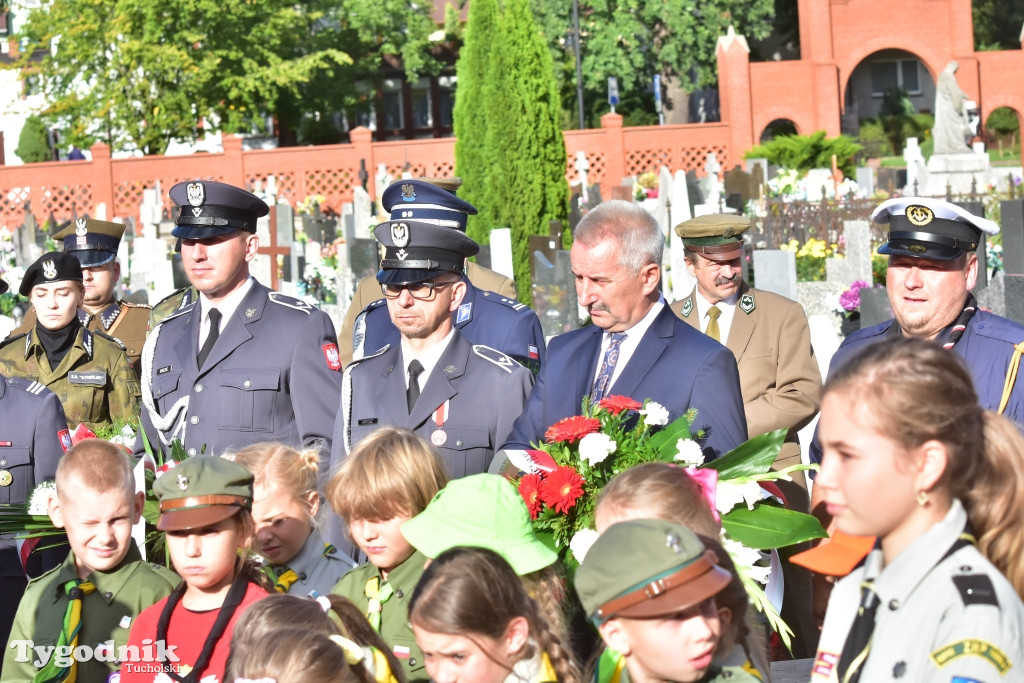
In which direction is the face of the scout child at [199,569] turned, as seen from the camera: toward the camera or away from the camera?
toward the camera

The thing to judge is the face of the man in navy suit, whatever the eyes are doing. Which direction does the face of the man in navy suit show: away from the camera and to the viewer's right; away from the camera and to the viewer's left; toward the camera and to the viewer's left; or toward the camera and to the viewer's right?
toward the camera and to the viewer's left

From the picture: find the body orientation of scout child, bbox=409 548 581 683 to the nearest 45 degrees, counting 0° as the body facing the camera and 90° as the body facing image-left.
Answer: approximately 45°

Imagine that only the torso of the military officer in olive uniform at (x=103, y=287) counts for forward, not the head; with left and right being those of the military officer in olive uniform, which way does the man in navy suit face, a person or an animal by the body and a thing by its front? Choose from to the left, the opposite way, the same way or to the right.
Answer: the same way

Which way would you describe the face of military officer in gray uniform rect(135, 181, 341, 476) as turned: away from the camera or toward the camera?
toward the camera

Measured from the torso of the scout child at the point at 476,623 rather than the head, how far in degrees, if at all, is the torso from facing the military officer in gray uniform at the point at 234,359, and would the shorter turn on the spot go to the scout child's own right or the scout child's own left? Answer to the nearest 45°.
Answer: approximately 135° to the scout child's own right

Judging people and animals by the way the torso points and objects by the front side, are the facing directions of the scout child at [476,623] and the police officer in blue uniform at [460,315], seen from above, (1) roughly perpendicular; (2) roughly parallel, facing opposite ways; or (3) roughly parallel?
roughly parallel

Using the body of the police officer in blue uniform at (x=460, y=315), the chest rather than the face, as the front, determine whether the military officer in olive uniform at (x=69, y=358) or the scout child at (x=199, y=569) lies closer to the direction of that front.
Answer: the scout child

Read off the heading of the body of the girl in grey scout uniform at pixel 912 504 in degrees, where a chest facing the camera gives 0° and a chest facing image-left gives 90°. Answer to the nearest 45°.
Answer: approximately 45°

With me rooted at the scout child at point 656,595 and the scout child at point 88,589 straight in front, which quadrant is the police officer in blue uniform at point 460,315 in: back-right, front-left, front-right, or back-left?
front-right

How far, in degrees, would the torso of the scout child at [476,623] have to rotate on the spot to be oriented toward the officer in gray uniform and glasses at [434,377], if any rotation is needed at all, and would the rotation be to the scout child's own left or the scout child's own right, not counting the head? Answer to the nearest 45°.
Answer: approximately 135° to the scout child's own right

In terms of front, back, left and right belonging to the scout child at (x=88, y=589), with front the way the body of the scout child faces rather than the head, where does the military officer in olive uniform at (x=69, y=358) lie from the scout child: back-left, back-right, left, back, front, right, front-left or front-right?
back

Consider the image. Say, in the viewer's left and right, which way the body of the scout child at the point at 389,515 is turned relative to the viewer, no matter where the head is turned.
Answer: facing the viewer and to the left of the viewer

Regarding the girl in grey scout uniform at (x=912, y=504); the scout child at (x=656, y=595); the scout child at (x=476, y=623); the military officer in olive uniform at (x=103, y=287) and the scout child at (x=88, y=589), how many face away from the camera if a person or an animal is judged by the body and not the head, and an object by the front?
0

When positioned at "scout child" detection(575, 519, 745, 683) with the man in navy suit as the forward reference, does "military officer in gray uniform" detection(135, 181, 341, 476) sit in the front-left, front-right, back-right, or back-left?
front-left

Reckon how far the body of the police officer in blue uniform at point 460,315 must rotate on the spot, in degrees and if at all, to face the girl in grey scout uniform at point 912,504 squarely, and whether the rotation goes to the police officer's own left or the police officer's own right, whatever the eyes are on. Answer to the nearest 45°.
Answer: approximately 45° to the police officer's own left

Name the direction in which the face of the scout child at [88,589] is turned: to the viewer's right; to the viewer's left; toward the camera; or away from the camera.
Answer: toward the camera

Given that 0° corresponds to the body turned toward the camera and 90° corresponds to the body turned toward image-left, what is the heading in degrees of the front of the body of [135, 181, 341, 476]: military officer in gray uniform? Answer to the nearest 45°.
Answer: approximately 45°

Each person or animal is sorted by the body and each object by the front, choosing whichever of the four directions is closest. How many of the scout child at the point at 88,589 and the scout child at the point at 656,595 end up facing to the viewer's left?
0

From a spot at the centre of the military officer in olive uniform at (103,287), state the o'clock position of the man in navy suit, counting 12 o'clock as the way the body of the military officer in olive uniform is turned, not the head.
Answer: The man in navy suit is roughly at 10 o'clock from the military officer in olive uniform.
